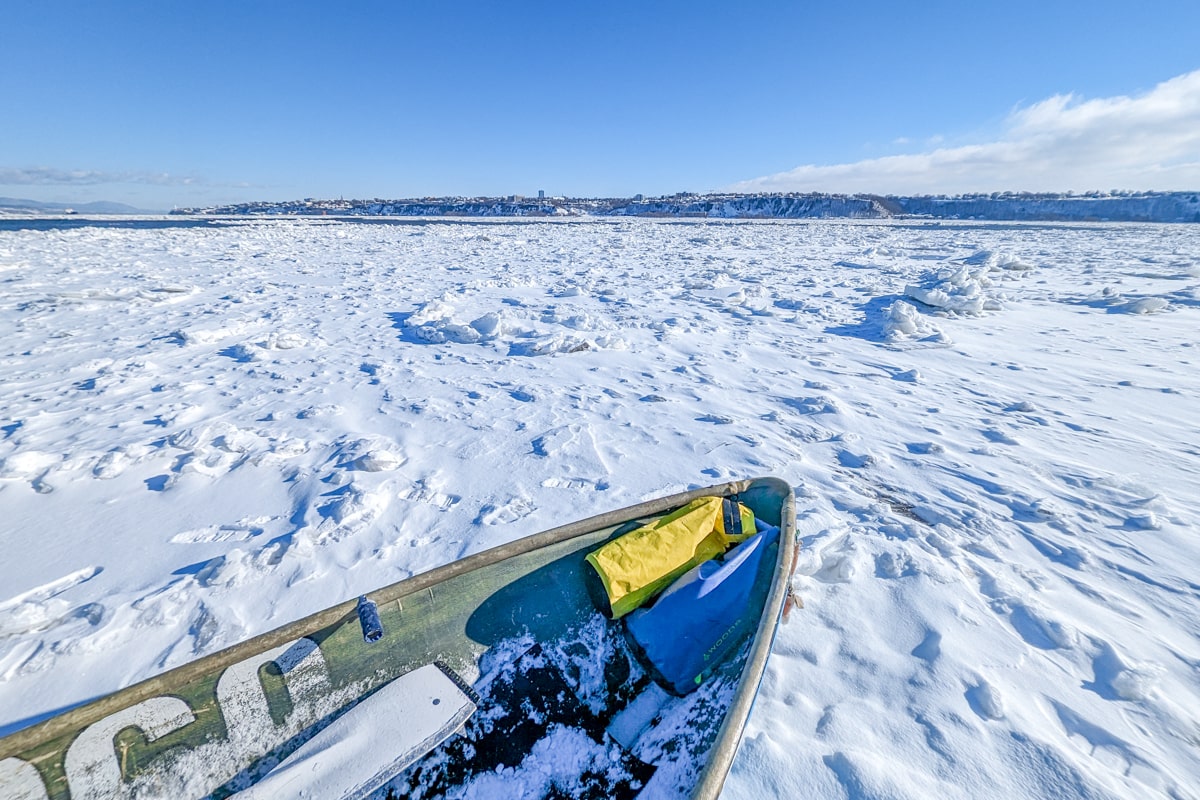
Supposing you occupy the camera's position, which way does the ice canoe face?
facing away from the viewer and to the right of the viewer
